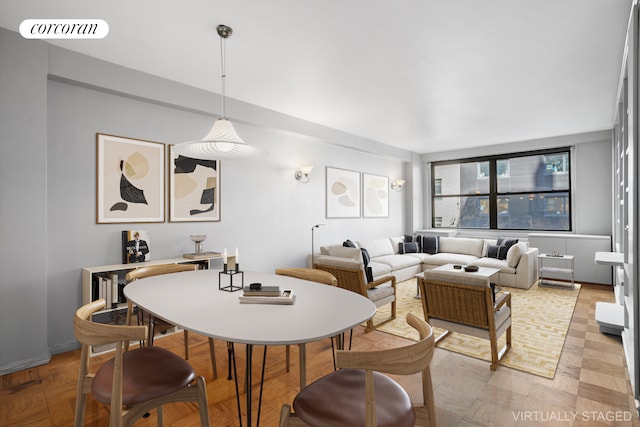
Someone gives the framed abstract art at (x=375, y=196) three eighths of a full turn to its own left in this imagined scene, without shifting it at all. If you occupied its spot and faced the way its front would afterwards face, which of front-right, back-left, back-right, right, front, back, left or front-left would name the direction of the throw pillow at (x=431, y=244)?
right

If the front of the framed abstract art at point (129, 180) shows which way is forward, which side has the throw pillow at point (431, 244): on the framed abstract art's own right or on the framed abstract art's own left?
on the framed abstract art's own left

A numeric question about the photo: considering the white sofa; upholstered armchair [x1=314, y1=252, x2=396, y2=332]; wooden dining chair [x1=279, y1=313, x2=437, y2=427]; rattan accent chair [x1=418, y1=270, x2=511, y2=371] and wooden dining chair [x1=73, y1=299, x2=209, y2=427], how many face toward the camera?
1

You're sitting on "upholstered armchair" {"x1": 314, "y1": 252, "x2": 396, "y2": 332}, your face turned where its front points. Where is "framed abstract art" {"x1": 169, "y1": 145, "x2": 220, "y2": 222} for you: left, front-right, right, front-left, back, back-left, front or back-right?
back-left

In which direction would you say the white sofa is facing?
toward the camera

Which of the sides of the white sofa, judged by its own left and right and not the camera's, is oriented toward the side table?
left

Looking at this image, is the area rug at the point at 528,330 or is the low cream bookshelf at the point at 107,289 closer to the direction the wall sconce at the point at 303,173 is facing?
the area rug

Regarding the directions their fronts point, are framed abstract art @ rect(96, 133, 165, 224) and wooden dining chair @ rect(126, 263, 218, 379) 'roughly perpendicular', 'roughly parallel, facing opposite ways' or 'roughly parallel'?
roughly parallel

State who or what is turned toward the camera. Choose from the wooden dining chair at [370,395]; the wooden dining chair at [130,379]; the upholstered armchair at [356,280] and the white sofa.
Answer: the white sofa

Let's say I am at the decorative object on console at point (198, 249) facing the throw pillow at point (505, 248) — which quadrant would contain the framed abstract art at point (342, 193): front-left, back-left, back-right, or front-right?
front-left

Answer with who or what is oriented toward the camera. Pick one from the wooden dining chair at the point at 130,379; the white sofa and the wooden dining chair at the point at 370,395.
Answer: the white sofa

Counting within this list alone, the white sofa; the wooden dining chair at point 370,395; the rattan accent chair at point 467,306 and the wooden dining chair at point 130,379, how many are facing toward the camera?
1

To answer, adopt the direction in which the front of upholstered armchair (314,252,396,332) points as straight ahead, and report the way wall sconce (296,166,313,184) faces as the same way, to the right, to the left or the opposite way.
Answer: to the right

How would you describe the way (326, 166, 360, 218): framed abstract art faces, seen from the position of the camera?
facing the viewer and to the right of the viewer

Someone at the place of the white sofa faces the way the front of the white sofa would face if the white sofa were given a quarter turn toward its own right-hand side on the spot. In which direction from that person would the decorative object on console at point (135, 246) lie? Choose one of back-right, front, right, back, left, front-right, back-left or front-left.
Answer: front-left

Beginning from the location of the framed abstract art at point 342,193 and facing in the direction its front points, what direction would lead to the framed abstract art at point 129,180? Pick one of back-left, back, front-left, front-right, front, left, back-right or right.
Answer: right

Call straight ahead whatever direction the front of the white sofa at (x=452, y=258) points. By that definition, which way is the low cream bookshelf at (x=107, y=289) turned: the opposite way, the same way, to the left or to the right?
to the left
